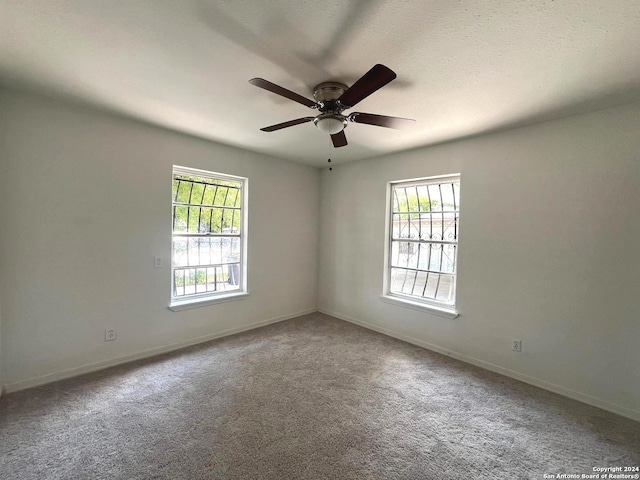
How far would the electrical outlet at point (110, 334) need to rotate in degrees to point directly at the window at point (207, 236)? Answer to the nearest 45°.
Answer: approximately 90° to its left

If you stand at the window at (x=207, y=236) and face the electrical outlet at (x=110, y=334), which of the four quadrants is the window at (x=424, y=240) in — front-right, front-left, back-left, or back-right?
back-left

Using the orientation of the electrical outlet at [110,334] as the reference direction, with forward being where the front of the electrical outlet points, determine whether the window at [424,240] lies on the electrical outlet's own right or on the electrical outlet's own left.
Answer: on the electrical outlet's own left

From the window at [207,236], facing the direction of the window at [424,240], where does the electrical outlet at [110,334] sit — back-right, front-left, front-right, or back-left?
back-right

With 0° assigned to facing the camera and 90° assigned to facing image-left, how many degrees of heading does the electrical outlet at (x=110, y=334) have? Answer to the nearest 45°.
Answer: approximately 0°
